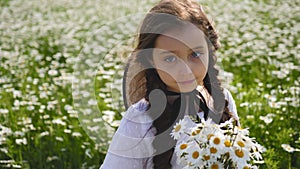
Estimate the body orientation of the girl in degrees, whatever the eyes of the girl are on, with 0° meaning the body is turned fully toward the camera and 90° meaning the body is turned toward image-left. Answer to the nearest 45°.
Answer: approximately 315°
